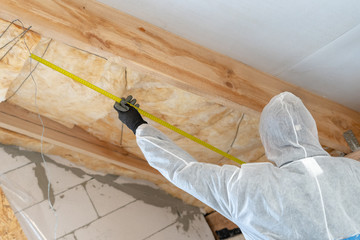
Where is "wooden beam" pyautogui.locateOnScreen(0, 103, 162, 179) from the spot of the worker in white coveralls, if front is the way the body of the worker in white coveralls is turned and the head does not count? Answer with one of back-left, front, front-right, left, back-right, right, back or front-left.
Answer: front-left

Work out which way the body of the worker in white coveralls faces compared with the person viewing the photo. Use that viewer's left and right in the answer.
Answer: facing away from the viewer

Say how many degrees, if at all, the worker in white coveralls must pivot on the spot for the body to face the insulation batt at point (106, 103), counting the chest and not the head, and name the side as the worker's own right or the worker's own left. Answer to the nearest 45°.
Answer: approximately 45° to the worker's own left
